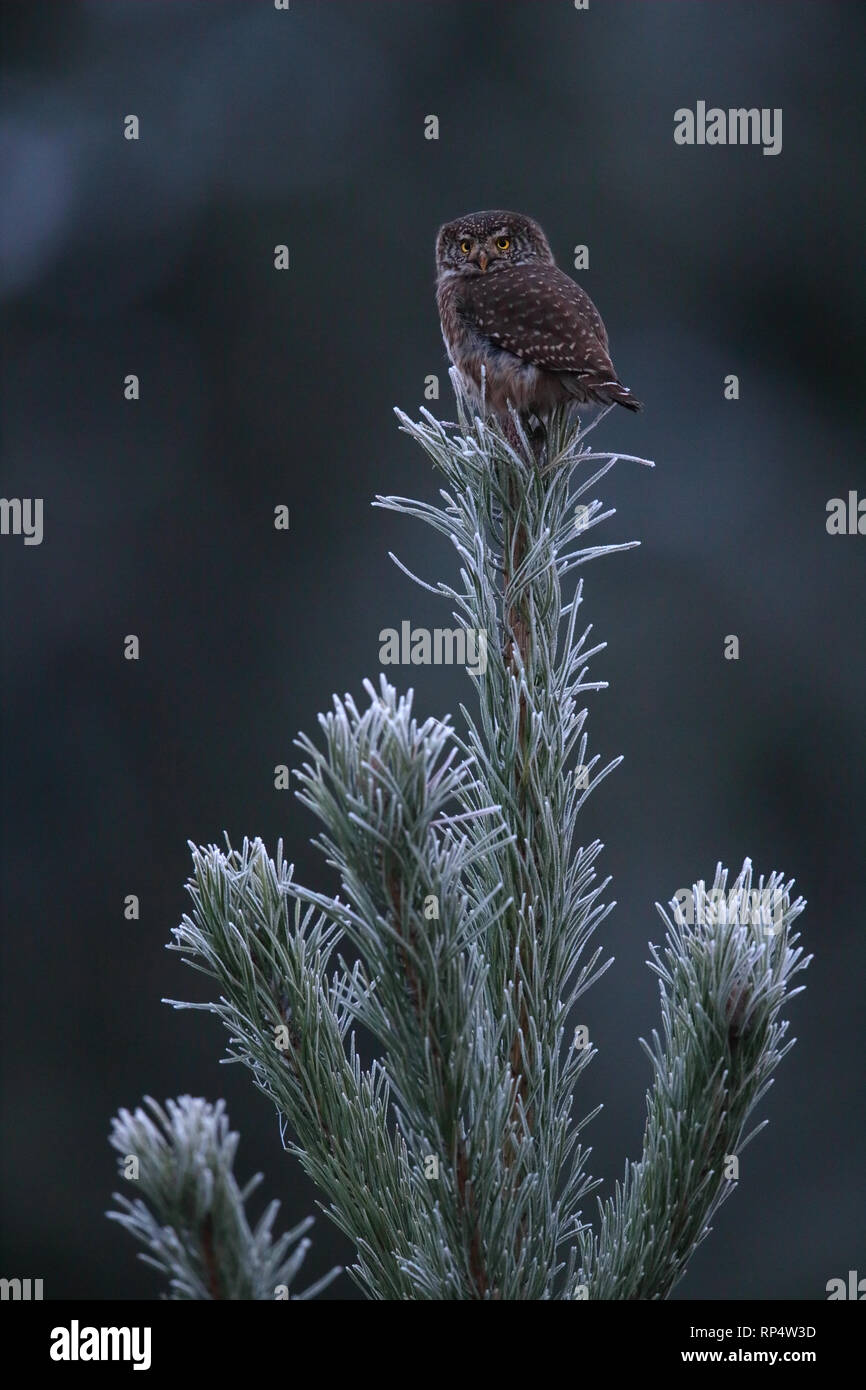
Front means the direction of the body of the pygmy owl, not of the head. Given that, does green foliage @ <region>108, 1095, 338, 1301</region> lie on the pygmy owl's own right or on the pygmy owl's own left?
on the pygmy owl's own left

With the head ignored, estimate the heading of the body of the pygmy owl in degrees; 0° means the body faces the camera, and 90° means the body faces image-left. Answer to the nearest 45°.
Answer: approximately 90°
